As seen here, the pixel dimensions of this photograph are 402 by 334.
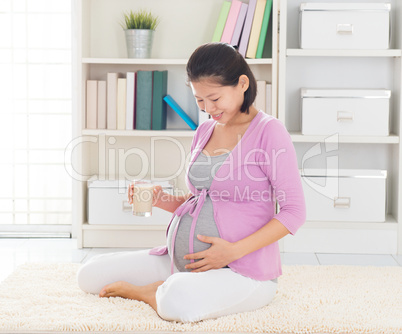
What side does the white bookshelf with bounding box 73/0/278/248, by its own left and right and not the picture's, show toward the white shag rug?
front

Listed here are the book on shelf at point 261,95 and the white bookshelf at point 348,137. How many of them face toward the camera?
2

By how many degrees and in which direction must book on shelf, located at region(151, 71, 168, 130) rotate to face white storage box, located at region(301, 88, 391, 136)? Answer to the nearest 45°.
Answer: approximately 90° to its left

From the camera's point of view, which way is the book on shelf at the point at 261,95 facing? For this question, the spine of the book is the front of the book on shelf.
toward the camera

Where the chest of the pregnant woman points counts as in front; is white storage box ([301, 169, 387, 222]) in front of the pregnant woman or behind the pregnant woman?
behind

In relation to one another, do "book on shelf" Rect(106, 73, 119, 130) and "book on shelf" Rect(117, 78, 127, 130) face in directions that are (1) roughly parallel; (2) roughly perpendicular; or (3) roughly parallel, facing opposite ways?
roughly parallel

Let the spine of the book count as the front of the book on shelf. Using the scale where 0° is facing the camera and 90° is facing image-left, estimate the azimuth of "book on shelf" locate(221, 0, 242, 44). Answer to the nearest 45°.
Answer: approximately 0°

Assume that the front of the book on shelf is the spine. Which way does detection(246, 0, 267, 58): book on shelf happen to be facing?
toward the camera

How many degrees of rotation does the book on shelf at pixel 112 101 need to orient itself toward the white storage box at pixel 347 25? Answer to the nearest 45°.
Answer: approximately 90° to its left

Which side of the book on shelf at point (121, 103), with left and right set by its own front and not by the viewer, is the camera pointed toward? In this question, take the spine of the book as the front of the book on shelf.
front

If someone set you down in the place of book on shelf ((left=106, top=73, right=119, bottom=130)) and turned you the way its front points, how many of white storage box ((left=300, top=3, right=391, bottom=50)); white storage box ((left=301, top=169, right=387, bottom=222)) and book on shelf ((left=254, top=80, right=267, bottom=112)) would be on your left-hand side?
3

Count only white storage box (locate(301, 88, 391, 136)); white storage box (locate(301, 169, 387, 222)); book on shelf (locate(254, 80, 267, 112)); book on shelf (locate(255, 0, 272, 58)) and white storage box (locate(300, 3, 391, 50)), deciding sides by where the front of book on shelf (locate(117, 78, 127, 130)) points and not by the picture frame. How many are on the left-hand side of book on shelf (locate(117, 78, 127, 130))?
5

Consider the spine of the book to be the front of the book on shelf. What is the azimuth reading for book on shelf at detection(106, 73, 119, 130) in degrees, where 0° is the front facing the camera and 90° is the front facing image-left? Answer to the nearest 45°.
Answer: approximately 0°

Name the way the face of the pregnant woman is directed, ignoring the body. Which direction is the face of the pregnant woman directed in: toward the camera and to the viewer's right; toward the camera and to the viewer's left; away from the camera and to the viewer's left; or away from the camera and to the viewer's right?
toward the camera and to the viewer's left
